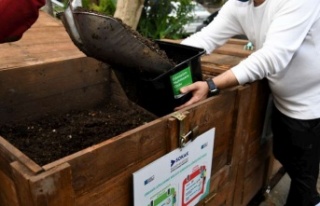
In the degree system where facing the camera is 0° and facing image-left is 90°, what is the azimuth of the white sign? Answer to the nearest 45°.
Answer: approximately 315°

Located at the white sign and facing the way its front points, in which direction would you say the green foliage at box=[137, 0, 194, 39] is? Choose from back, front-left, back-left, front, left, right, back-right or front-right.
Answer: back-left

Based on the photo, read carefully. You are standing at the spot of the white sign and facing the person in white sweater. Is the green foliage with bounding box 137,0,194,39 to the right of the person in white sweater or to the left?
left
